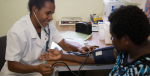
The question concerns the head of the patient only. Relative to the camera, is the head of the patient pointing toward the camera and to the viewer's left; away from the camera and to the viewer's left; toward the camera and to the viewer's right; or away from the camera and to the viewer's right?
away from the camera and to the viewer's left

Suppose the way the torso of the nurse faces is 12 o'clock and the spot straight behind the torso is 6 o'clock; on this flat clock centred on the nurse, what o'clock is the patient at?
The patient is roughly at 12 o'clock from the nurse.

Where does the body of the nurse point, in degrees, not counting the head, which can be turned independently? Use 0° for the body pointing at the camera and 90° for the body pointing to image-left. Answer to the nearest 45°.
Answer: approximately 315°

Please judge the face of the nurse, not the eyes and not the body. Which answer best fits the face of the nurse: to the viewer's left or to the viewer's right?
to the viewer's right
